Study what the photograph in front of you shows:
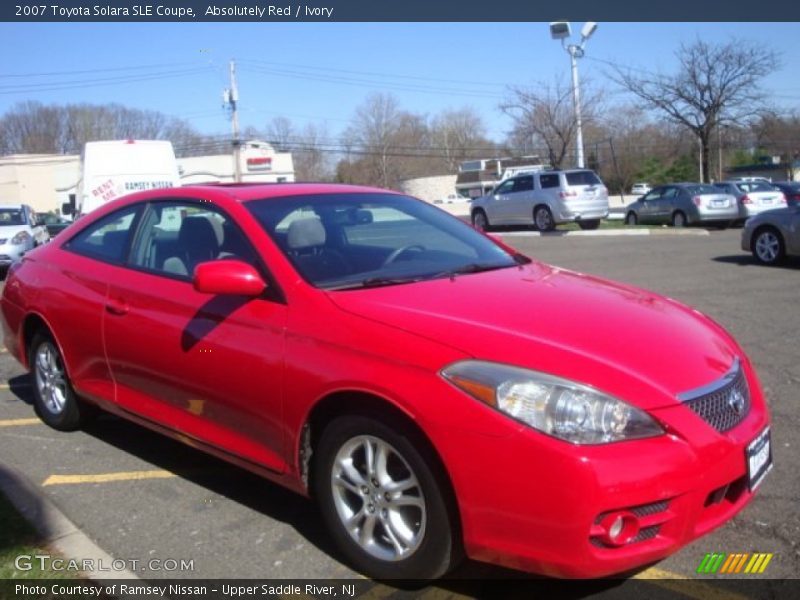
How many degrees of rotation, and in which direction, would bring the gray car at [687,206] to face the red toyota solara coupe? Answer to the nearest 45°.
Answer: approximately 135° to its left

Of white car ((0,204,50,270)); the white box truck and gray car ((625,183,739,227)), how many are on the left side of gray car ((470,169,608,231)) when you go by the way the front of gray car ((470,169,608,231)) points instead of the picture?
2

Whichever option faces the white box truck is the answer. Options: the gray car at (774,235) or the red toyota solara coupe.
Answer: the gray car

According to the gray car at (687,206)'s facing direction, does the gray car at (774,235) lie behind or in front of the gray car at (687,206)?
behind

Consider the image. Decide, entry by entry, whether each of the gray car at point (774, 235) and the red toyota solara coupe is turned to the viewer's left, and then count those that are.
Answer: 1

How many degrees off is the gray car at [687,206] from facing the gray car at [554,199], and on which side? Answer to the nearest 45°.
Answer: approximately 90° to its left

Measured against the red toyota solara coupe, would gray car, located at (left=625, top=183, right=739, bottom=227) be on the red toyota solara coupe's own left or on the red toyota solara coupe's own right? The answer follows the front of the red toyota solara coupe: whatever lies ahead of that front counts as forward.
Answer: on the red toyota solara coupe's own left

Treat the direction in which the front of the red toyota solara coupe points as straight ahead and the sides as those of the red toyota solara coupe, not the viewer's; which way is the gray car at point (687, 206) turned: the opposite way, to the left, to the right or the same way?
the opposite way

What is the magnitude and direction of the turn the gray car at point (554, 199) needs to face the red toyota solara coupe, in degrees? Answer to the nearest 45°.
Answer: approximately 135° to its left

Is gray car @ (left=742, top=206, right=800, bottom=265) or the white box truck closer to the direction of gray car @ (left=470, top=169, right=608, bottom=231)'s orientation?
the white box truck

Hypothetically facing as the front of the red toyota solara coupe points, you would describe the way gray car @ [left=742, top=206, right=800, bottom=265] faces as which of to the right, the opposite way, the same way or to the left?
the opposite way

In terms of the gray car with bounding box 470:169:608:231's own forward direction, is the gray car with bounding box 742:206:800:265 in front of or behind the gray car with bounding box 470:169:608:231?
behind

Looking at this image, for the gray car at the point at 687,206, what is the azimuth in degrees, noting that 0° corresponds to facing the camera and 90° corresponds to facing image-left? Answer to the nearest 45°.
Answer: approximately 135°

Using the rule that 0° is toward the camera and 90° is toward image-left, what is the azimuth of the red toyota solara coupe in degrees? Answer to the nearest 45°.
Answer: approximately 315°
